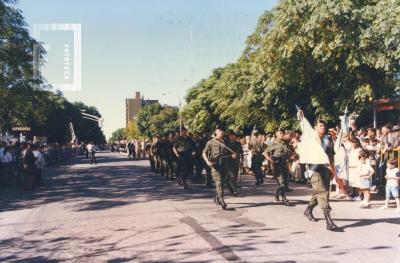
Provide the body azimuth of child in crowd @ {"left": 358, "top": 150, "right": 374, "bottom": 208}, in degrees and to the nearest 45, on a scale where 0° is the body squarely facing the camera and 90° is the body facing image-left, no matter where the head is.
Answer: approximately 45°

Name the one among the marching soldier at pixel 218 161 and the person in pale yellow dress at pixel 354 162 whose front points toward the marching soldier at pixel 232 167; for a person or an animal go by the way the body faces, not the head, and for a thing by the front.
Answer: the person in pale yellow dress

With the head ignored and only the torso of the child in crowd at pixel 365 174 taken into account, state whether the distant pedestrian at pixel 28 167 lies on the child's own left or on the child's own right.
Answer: on the child's own right

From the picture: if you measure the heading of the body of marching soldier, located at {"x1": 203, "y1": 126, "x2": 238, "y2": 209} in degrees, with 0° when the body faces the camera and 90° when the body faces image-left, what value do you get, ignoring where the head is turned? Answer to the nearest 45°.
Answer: approximately 315°

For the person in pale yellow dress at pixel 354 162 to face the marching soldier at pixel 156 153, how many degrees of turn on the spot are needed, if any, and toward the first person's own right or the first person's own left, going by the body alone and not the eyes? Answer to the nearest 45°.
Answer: approximately 45° to the first person's own right

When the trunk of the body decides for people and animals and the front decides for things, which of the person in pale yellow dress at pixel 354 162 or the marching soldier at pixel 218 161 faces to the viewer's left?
the person in pale yellow dress

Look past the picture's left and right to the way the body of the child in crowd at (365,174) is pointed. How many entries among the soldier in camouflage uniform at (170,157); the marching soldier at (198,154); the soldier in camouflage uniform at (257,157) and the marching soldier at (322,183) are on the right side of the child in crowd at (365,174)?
3

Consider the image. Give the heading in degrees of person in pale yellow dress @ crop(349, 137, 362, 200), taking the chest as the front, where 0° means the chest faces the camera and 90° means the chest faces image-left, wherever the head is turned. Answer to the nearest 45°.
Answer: approximately 90°

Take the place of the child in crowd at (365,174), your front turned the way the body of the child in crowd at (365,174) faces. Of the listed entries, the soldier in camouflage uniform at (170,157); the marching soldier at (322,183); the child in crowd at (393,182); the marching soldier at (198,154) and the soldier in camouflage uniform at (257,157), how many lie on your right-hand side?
3

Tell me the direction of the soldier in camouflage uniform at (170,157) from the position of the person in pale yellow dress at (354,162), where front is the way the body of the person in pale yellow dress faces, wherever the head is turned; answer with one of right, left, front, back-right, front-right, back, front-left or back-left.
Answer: front-right

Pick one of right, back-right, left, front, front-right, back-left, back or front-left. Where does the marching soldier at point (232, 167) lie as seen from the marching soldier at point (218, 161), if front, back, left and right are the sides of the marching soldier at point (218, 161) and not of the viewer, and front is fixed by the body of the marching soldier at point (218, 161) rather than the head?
back-left

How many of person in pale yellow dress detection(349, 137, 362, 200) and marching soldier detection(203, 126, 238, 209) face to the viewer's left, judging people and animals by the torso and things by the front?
1
